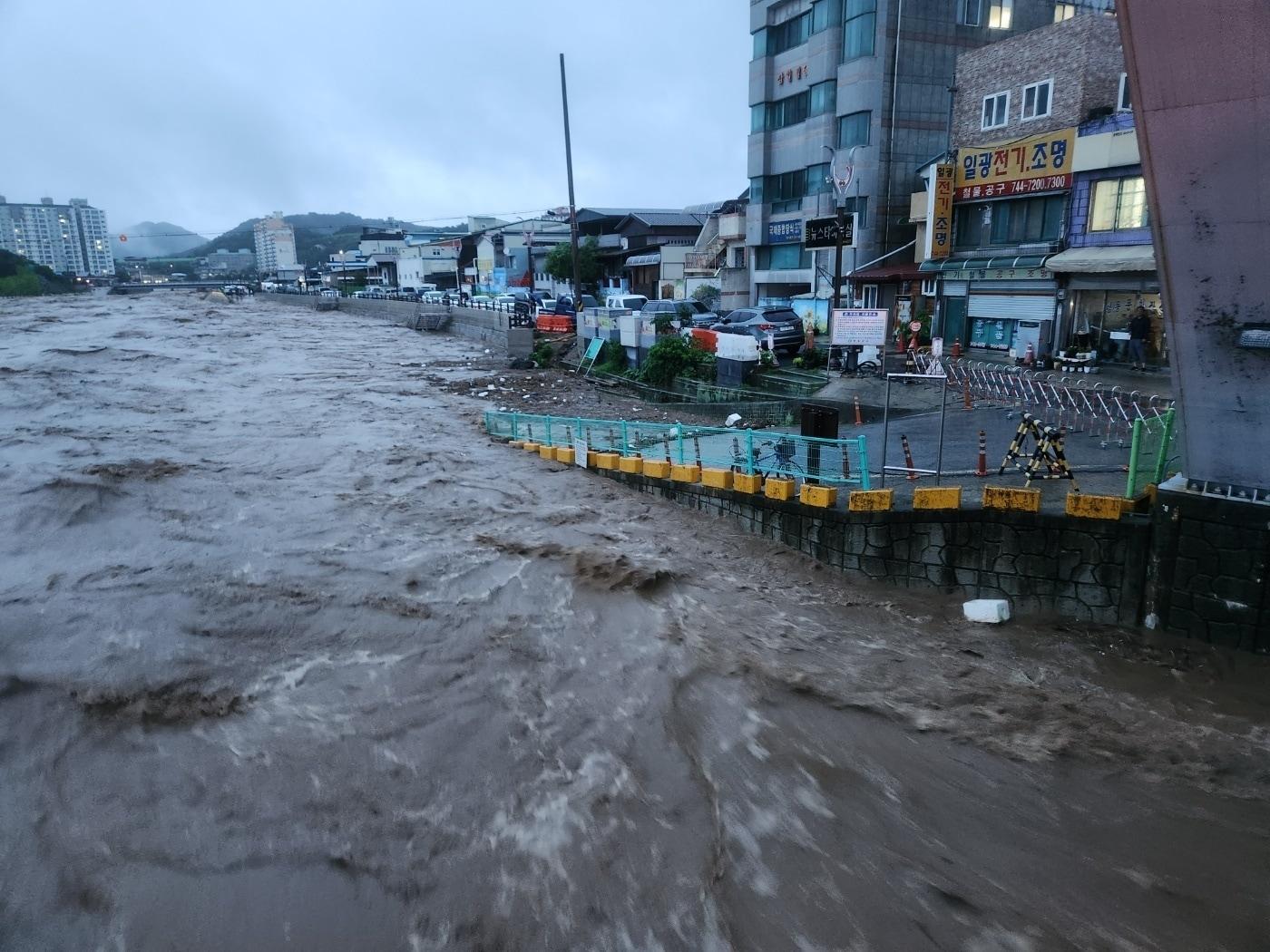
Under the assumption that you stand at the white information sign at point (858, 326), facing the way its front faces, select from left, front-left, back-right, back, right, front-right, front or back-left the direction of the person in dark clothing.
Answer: back-left

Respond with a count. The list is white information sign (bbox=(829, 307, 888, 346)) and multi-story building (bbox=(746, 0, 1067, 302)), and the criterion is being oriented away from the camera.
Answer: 0

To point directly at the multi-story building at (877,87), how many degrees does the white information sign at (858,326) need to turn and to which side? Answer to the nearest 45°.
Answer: approximately 180°

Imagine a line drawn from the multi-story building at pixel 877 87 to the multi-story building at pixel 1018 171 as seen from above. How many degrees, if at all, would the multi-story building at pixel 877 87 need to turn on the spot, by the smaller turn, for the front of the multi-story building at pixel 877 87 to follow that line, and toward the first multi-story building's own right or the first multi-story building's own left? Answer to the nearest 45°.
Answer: approximately 90° to the first multi-story building's own left

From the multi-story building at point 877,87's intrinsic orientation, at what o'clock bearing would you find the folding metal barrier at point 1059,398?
The folding metal barrier is roughly at 10 o'clock from the multi-story building.

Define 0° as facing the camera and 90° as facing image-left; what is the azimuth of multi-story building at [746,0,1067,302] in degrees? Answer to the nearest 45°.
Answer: approximately 45°

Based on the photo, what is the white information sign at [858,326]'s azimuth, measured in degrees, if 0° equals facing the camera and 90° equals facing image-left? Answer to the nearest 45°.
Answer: approximately 0°

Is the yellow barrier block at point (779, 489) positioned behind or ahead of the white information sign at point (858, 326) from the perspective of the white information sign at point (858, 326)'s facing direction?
ahead
